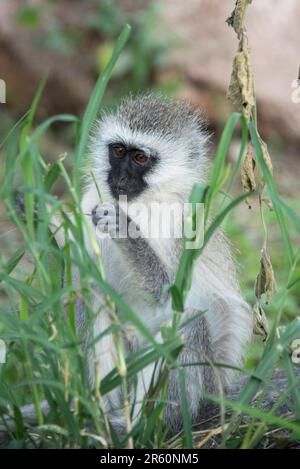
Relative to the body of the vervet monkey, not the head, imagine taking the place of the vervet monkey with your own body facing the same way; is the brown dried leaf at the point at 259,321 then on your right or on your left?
on your left

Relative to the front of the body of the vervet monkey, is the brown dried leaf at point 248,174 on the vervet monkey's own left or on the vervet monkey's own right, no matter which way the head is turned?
on the vervet monkey's own left

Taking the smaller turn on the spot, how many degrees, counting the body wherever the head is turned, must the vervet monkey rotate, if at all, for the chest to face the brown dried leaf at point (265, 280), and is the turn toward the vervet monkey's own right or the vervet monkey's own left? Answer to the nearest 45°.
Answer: approximately 90° to the vervet monkey's own left

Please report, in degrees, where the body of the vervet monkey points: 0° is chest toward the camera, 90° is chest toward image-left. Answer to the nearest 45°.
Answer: approximately 45°

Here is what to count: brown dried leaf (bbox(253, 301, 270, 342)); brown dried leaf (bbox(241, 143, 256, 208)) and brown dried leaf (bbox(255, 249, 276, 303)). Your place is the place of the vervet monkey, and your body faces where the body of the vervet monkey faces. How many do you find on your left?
3
